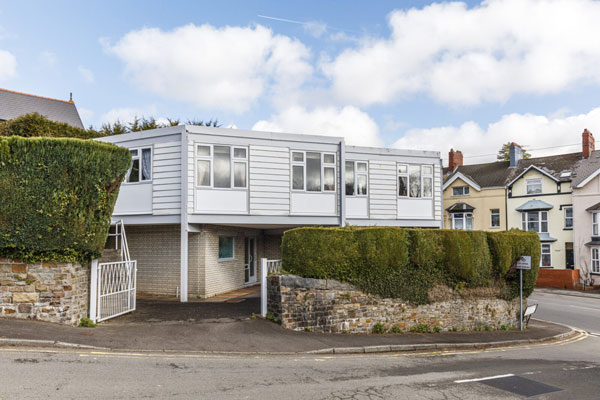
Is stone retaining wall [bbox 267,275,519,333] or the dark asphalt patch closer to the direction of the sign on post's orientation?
the dark asphalt patch

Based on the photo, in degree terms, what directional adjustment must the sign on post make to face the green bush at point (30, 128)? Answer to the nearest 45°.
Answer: approximately 90° to its right

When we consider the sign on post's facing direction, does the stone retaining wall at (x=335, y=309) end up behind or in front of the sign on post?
in front

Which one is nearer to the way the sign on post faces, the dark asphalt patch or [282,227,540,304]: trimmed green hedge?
the dark asphalt patch

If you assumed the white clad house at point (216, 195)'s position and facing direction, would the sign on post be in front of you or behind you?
in front

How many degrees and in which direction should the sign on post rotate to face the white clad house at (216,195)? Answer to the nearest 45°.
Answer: approximately 90° to its right

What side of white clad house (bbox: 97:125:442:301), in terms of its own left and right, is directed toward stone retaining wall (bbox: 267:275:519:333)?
front

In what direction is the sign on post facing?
toward the camera

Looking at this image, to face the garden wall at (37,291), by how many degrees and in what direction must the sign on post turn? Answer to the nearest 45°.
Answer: approximately 45° to its right

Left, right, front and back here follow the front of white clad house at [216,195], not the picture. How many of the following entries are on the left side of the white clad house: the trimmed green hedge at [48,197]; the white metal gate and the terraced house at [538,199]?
1

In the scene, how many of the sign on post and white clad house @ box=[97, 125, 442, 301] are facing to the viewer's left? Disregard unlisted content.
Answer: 0

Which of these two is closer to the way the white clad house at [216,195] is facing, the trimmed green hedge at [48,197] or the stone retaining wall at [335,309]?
the stone retaining wall

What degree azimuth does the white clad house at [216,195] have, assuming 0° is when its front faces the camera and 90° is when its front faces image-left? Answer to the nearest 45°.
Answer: approximately 315°

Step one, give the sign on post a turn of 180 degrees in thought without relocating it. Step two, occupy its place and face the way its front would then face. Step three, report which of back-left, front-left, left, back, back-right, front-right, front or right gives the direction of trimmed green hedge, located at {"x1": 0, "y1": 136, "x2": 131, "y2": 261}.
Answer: back-left

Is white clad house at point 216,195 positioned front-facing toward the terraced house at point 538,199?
no
